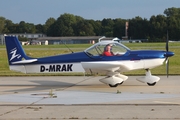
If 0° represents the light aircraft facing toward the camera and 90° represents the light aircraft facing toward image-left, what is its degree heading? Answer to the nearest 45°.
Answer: approximately 270°
